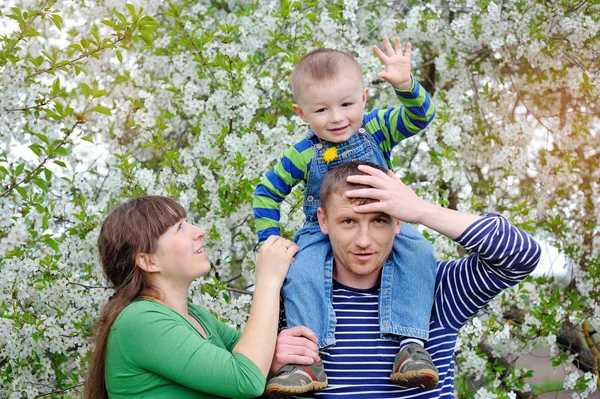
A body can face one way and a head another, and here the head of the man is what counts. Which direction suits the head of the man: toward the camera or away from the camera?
toward the camera

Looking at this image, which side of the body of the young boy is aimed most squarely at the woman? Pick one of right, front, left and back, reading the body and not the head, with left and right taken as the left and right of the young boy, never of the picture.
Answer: right

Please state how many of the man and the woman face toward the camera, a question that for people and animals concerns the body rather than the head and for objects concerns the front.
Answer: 1

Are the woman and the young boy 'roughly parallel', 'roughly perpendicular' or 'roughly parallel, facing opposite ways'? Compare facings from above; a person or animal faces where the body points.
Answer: roughly perpendicular

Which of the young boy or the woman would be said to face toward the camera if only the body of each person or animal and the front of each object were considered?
the young boy

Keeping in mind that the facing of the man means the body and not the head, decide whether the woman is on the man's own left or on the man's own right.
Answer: on the man's own right

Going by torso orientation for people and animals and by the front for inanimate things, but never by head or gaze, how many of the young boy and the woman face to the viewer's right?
1

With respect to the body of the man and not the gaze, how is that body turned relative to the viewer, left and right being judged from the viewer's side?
facing the viewer

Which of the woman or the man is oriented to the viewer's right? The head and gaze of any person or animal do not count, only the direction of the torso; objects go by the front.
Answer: the woman

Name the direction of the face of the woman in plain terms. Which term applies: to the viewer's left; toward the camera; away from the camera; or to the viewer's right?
to the viewer's right

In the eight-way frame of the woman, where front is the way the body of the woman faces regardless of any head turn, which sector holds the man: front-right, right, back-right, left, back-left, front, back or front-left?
front

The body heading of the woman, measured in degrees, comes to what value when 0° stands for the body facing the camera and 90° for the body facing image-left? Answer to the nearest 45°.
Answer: approximately 270°
